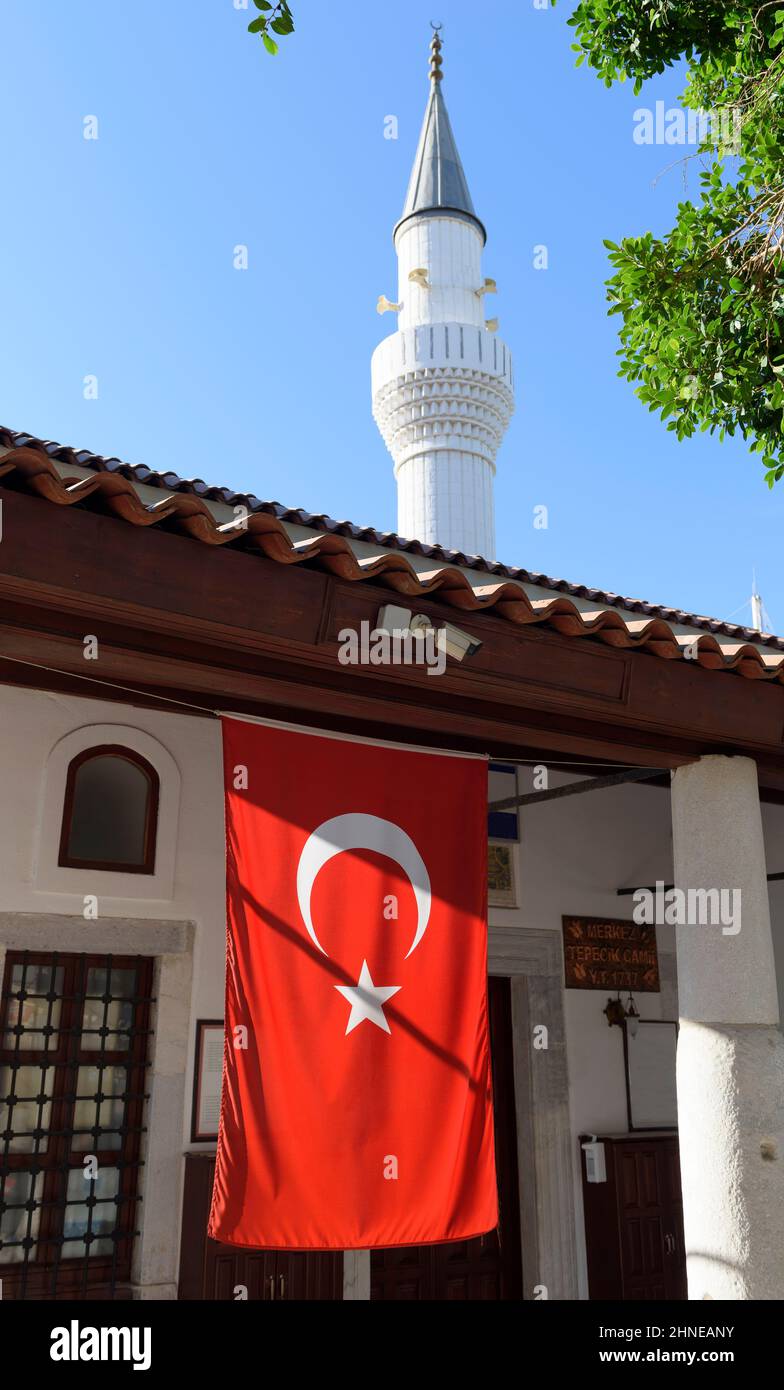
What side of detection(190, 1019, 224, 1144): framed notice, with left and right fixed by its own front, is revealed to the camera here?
front

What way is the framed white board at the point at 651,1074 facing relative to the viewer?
toward the camera

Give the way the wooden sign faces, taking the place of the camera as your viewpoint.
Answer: facing the viewer

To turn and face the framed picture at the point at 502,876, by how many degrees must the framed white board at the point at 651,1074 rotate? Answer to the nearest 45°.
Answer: approximately 45° to its right

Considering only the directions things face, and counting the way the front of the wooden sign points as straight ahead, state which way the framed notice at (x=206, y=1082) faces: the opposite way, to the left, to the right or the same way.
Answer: the same way

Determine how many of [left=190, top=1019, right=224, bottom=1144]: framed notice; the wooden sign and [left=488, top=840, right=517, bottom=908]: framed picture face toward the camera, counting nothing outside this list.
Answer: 3

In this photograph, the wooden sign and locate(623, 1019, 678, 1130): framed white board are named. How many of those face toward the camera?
2

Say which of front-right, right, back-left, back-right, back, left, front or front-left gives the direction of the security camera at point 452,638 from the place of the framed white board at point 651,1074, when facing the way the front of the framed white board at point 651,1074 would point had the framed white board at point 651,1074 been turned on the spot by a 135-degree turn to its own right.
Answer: back-left

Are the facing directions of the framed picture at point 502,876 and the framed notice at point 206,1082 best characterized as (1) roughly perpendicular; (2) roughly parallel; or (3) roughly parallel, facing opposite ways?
roughly parallel

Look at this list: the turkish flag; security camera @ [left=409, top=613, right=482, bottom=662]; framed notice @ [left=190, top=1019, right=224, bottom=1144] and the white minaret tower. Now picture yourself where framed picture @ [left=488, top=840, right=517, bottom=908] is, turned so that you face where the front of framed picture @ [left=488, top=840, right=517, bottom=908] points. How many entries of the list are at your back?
1

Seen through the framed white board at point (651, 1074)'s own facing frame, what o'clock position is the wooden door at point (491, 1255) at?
The wooden door is roughly at 2 o'clock from the framed white board.
